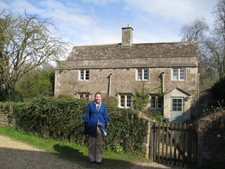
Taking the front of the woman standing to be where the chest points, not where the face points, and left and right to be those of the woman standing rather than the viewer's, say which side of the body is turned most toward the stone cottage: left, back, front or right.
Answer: back

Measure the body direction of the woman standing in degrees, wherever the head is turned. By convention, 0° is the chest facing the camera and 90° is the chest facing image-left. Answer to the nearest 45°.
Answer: approximately 0°

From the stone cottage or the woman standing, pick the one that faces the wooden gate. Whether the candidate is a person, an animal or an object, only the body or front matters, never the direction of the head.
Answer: the stone cottage

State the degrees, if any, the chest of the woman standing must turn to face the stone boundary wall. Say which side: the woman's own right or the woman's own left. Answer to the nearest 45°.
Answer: approximately 90° to the woman's own left

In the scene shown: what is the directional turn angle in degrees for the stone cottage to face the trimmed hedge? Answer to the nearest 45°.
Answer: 0° — it already faces it

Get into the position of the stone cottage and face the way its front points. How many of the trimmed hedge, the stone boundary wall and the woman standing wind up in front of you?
3

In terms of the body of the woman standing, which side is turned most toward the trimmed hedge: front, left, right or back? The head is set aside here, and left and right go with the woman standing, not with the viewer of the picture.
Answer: back

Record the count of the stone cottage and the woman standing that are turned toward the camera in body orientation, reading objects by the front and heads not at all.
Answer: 2

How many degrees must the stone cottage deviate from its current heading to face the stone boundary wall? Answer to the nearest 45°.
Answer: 0° — it already faces it

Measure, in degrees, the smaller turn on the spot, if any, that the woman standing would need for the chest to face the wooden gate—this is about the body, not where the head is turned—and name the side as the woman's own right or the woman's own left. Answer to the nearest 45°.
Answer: approximately 90° to the woman's own left

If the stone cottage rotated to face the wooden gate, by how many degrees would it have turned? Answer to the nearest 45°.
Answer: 0° — it already faces it
